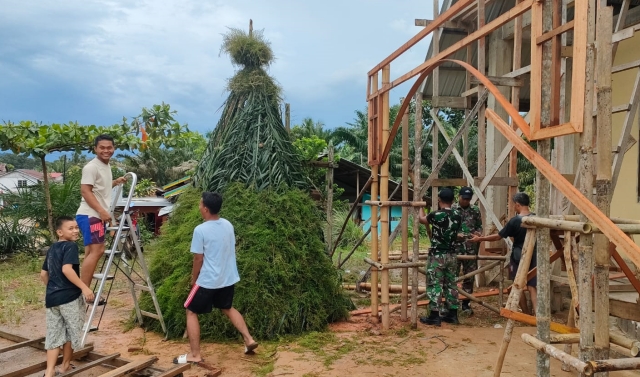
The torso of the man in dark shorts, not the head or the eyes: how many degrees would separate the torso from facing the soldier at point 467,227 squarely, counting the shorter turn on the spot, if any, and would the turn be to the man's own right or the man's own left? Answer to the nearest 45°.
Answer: approximately 90° to the man's own right

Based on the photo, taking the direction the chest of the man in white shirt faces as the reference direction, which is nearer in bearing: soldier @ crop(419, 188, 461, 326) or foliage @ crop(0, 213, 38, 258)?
the soldier

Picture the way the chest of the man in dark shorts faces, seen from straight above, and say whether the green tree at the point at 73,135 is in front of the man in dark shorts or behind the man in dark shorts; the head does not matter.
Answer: in front

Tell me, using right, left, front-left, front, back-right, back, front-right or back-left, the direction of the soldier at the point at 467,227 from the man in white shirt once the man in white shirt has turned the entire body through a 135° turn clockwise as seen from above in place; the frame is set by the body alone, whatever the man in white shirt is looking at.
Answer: back

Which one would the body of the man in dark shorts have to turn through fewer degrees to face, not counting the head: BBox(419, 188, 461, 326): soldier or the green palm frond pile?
the green palm frond pile

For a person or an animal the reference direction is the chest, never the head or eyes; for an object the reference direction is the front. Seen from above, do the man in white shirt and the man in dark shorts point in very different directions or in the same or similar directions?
very different directions

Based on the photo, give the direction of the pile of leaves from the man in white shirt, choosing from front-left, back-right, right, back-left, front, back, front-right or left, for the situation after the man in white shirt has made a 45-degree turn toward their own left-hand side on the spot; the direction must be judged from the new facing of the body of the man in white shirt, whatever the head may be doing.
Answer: front

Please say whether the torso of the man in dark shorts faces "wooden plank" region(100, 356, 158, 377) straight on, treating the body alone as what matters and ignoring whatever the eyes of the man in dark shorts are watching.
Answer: no

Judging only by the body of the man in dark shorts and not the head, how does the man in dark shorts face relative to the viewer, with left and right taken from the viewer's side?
facing away from the viewer and to the left of the viewer

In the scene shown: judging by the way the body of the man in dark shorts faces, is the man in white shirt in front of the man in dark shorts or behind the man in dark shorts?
in front

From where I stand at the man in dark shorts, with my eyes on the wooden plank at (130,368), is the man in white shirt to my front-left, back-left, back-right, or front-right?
front-right

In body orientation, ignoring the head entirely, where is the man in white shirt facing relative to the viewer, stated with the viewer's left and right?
facing the viewer and to the right of the viewer

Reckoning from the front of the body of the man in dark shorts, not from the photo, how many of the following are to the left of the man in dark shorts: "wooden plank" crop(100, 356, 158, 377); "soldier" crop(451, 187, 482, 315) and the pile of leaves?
1

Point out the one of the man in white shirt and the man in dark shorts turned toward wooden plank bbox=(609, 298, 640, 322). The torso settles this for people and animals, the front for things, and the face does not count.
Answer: the man in white shirt
